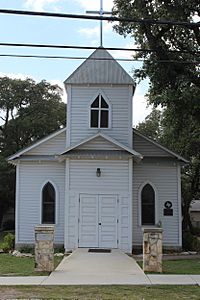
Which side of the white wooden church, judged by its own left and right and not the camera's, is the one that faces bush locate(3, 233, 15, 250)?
right

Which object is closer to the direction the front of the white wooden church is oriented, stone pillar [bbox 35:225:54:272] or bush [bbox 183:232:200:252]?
the stone pillar

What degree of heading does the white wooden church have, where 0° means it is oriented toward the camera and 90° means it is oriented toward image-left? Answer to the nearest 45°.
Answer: approximately 0°

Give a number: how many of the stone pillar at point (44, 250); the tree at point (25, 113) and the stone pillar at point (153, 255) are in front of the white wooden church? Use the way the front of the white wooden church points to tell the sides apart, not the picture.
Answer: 2

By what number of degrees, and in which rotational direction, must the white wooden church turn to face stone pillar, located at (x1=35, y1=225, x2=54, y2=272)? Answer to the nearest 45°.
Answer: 0° — it already faces it

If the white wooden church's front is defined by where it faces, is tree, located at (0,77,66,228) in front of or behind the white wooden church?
behind
